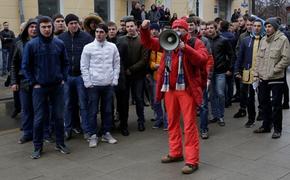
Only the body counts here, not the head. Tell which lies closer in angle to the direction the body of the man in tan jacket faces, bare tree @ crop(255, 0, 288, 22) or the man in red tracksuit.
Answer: the man in red tracksuit

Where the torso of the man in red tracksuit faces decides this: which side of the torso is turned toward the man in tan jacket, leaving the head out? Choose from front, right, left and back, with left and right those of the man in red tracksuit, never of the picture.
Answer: back

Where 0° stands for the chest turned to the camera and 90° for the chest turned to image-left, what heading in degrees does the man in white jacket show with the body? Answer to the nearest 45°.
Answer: approximately 0°

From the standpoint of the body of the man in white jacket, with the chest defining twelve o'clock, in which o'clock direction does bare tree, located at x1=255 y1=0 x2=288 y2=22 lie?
The bare tree is roughly at 7 o'clock from the man in white jacket.

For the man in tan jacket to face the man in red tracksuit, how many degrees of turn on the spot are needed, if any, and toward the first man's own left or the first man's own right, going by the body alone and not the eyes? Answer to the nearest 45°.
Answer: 0° — they already face them

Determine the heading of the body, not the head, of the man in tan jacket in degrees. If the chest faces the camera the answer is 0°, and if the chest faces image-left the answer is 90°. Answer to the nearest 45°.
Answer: approximately 45°

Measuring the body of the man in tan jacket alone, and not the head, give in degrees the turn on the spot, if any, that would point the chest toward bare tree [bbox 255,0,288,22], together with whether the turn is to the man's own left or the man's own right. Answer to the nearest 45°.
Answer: approximately 135° to the man's own right

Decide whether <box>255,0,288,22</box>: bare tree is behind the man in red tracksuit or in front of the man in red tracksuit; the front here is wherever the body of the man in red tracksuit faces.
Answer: behind

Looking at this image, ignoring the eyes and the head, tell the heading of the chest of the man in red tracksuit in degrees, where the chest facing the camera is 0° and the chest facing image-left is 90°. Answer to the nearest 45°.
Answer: approximately 45°
